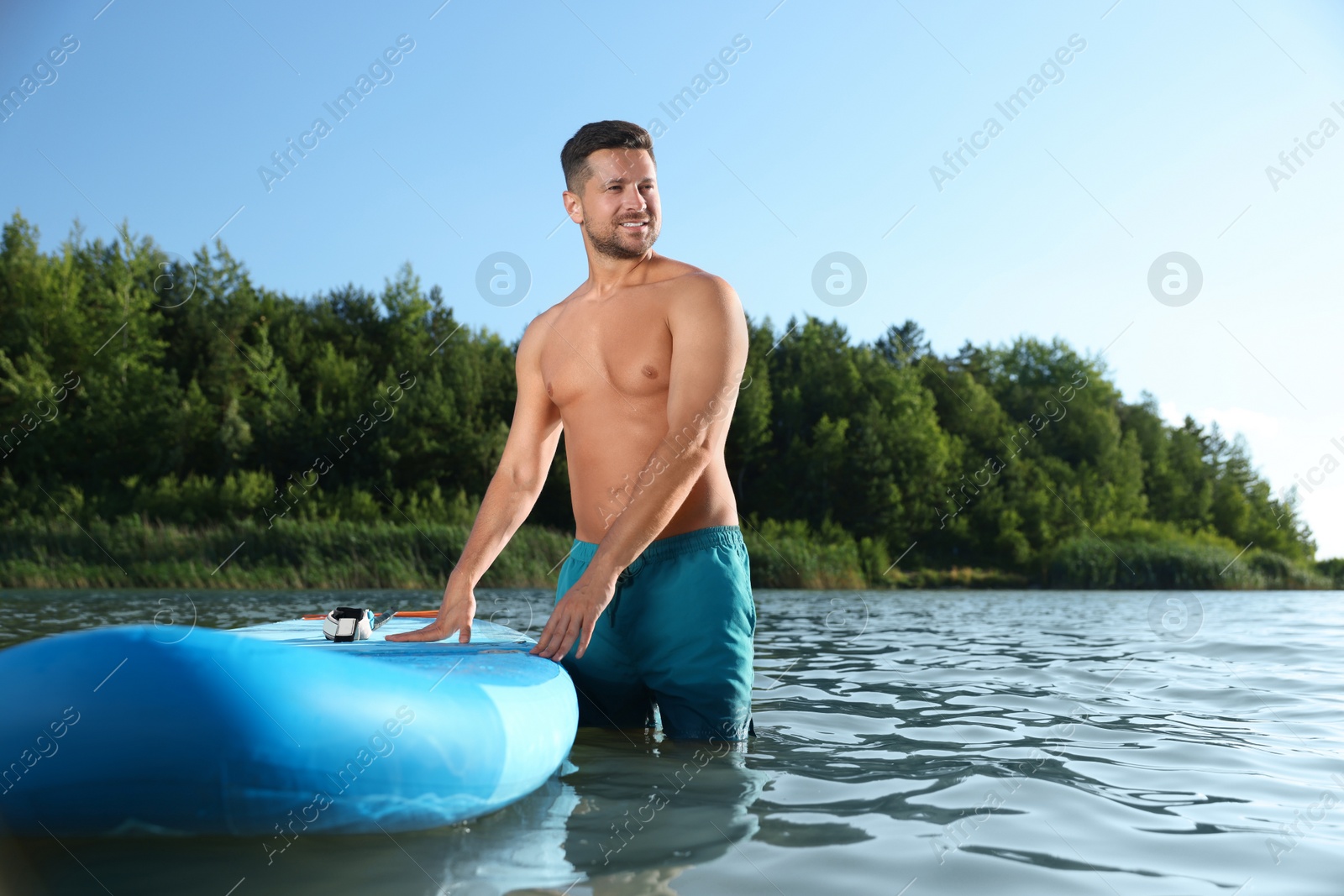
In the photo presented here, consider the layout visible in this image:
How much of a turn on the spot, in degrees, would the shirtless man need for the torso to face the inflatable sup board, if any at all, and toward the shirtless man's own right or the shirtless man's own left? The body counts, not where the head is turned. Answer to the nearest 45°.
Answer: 0° — they already face it

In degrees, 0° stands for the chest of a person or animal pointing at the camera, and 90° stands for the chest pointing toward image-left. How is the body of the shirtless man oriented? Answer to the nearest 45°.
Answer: approximately 45°

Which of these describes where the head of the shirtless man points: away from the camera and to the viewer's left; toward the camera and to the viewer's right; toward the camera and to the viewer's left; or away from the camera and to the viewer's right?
toward the camera and to the viewer's right
